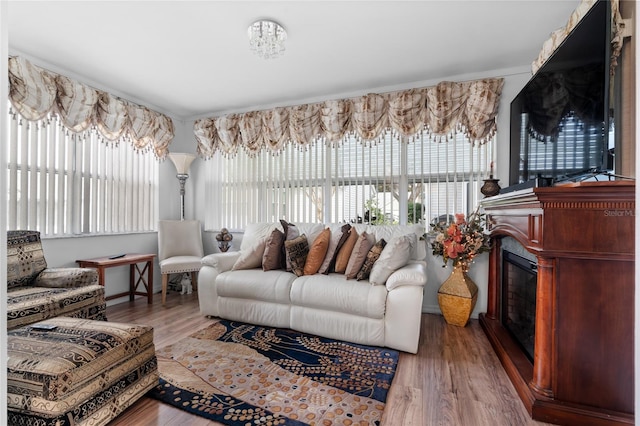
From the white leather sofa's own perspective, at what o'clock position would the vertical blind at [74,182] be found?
The vertical blind is roughly at 2 o'clock from the white leather sofa.

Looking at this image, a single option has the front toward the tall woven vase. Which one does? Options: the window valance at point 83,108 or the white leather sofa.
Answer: the window valance

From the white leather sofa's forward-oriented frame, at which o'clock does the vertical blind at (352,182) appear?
The vertical blind is roughly at 5 o'clock from the white leather sofa.

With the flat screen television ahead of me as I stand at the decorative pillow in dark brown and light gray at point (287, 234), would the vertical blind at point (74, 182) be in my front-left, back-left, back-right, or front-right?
back-right

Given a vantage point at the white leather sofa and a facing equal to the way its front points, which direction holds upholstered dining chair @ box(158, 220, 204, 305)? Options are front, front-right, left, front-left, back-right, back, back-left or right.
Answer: right

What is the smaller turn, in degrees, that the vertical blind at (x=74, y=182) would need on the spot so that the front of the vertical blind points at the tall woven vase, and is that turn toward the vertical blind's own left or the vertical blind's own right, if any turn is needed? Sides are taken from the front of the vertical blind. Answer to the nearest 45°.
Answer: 0° — it already faces it

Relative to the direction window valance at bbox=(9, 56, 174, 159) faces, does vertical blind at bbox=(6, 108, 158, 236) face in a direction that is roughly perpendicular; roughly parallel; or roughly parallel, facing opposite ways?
roughly parallel

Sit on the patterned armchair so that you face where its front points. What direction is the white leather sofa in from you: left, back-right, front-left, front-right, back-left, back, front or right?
front

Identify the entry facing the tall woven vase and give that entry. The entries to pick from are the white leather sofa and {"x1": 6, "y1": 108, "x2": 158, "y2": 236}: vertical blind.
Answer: the vertical blind

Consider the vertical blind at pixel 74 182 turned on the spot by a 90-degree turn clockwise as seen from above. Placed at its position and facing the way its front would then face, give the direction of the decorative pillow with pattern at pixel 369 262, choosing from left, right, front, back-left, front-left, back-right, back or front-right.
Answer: left

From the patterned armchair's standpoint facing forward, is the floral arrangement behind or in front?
in front

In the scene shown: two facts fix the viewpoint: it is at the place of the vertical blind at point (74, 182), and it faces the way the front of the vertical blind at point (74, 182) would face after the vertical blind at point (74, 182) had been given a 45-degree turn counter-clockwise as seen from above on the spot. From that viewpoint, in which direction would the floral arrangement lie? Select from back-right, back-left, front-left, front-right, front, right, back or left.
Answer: front-right

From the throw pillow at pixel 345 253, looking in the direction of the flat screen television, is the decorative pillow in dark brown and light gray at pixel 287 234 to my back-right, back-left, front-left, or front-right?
back-right

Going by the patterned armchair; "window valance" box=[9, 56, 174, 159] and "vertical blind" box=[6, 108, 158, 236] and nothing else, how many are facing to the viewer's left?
0

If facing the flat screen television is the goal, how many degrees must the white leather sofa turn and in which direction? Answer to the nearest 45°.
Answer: approximately 90° to its left

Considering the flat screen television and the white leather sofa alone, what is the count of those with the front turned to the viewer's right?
0

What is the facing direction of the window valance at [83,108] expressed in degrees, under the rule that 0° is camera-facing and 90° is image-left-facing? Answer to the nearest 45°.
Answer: approximately 315°

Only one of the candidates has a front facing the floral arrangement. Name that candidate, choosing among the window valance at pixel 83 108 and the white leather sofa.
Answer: the window valance

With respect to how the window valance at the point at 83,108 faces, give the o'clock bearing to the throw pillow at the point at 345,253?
The throw pillow is roughly at 12 o'clock from the window valance.

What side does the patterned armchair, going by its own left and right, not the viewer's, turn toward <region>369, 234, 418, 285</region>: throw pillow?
front
